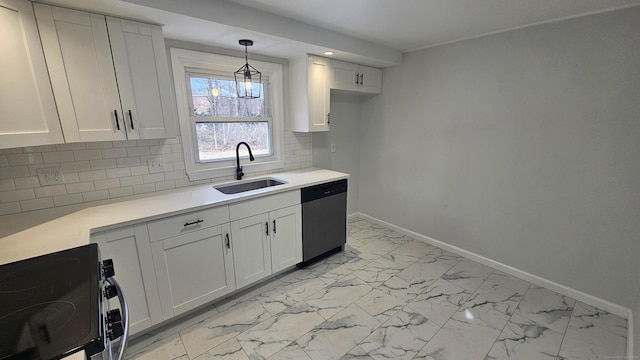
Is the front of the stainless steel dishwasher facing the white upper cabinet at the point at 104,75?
no

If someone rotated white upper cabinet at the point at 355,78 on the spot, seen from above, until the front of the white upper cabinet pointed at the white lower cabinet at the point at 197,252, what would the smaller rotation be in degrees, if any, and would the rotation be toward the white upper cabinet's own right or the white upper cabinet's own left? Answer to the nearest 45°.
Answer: approximately 90° to the white upper cabinet's own right

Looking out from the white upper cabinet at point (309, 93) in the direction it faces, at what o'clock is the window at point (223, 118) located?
The window is roughly at 4 o'clock from the white upper cabinet.

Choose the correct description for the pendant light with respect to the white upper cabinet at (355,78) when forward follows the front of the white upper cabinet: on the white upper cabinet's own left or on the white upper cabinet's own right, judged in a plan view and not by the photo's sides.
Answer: on the white upper cabinet's own right

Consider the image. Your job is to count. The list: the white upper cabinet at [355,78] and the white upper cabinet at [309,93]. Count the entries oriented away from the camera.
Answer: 0

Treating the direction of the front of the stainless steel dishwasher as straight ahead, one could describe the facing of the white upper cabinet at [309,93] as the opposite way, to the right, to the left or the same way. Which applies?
the same way

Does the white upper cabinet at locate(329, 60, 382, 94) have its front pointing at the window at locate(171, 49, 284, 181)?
no

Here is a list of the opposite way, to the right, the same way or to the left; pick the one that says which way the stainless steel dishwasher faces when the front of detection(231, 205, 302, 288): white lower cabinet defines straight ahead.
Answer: the same way

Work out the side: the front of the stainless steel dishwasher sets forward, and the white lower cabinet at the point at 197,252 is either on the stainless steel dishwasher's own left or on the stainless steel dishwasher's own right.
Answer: on the stainless steel dishwasher's own right

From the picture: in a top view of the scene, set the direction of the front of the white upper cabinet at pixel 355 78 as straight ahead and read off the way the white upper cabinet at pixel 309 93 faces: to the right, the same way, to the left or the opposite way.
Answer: the same way

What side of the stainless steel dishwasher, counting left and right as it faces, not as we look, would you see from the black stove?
right

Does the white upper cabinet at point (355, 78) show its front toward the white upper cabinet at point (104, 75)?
no

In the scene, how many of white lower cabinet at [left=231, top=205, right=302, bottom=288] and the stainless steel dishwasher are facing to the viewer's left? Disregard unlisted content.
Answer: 0

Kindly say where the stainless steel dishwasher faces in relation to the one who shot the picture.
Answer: facing the viewer and to the right of the viewer

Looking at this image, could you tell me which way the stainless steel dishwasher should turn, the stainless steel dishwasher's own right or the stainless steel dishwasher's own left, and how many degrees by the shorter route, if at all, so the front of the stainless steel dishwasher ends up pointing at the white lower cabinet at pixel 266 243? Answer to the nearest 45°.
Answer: approximately 90° to the stainless steel dishwasher's own right

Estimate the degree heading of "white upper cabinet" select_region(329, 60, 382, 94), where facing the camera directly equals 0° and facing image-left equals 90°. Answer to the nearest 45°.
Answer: approximately 315°
